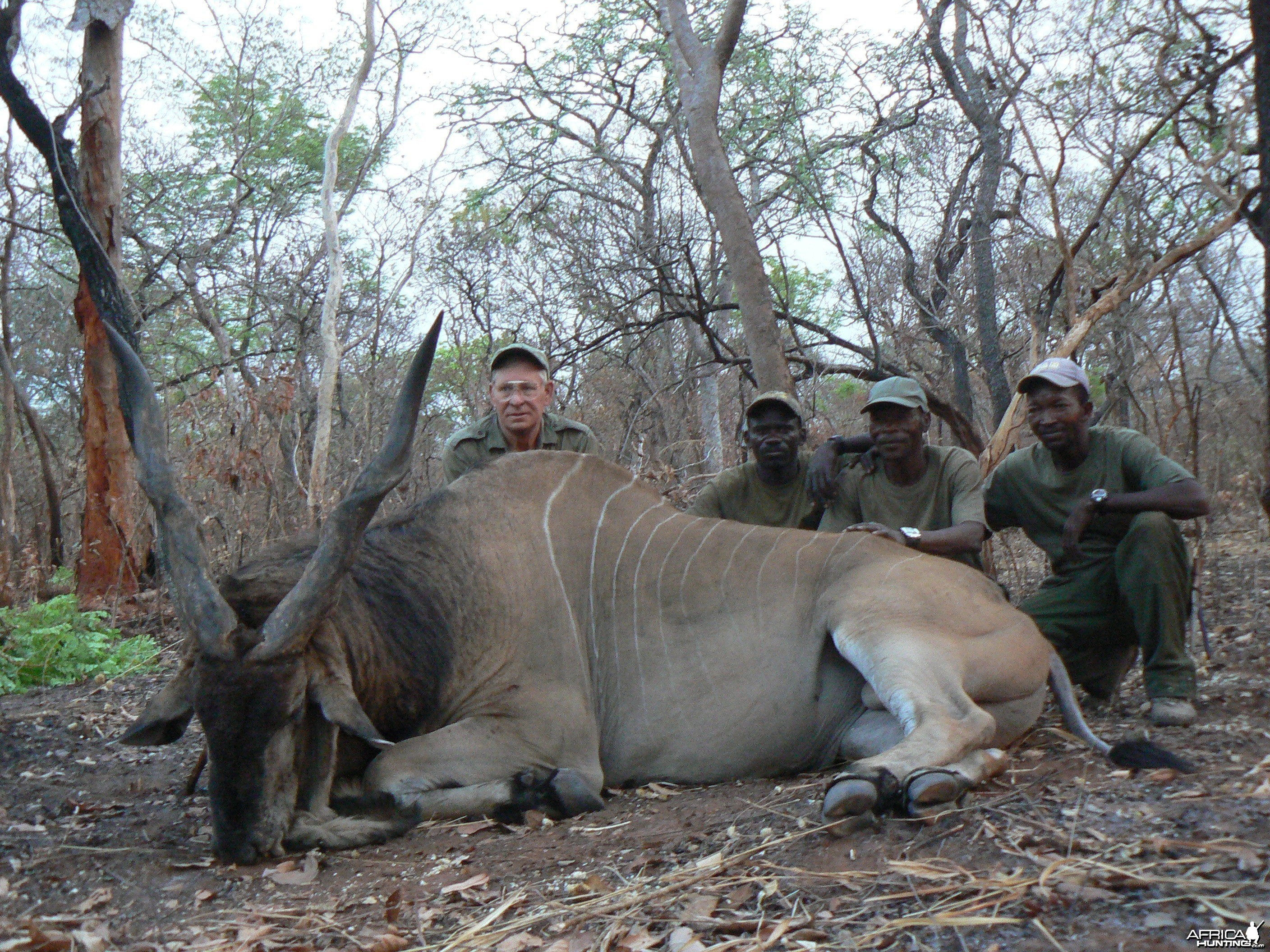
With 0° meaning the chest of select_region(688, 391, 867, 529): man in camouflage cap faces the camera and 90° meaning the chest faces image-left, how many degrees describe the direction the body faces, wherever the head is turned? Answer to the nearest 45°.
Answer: approximately 0°

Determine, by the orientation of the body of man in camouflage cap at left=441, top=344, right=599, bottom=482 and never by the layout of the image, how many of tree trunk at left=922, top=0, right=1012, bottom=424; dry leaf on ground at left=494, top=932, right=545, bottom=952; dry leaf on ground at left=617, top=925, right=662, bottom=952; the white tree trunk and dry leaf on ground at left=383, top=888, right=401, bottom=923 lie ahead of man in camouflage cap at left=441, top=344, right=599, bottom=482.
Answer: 3

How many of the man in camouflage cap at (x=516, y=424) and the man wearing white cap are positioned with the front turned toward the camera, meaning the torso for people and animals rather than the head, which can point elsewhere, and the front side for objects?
2

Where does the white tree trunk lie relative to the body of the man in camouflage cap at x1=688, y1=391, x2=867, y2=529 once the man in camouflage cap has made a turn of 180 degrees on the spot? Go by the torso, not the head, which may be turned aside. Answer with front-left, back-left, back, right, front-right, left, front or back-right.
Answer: front-left

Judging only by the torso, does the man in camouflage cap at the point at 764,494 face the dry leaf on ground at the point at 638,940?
yes

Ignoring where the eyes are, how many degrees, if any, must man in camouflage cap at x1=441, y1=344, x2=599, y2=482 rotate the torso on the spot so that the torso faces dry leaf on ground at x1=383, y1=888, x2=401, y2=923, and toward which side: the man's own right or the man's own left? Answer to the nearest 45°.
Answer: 0° — they already face it

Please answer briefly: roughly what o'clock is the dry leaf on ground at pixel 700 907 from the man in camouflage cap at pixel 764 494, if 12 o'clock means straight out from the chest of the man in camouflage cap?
The dry leaf on ground is roughly at 12 o'clock from the man in camouflage cap.

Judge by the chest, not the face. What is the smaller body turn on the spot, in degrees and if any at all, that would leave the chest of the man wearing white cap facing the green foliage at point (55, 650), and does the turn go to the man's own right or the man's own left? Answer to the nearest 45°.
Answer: approximately 90° to the man's own right
